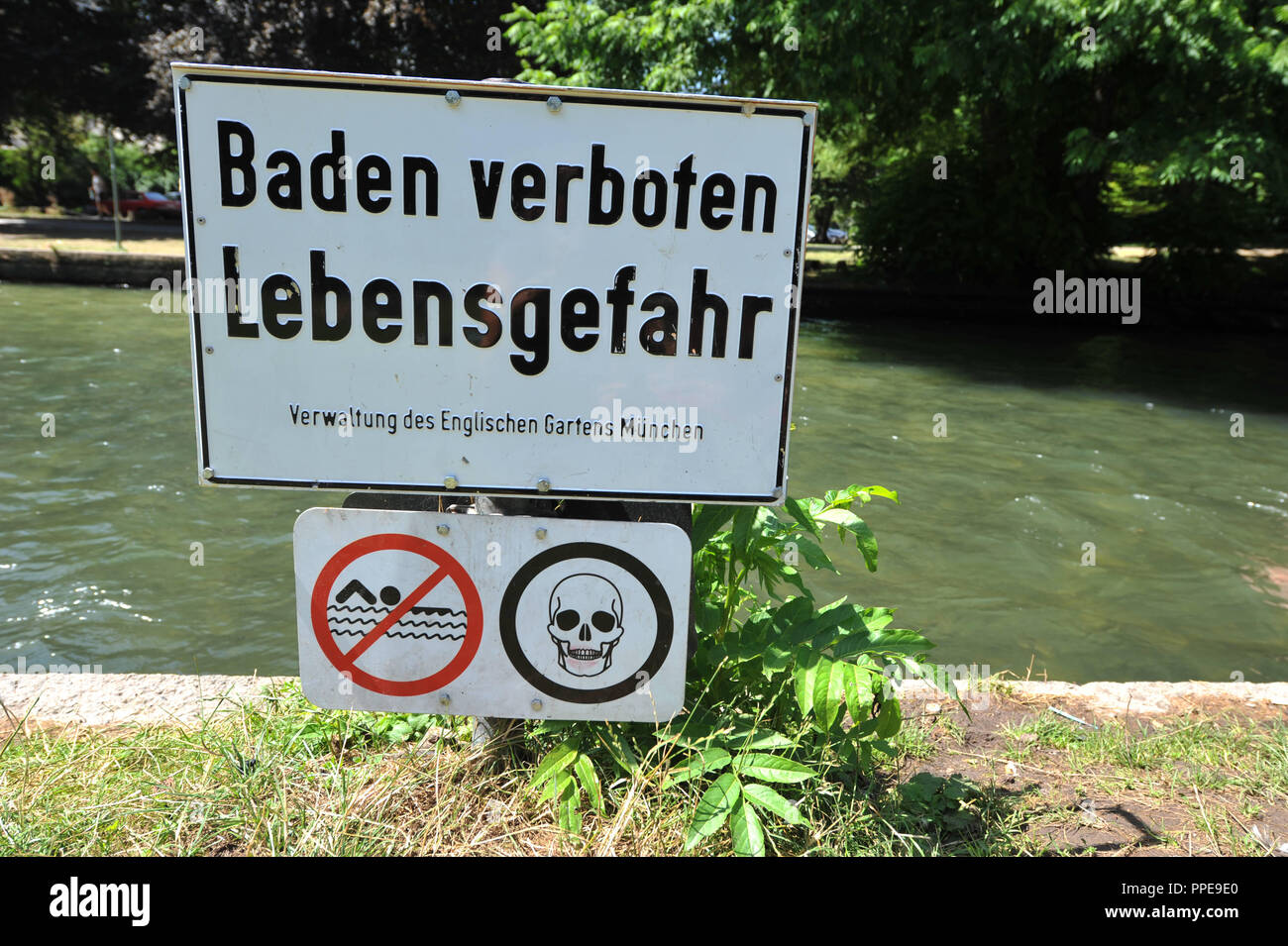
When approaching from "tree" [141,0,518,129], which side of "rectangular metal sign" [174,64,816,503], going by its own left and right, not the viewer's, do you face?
back

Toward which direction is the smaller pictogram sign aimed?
toward the camera

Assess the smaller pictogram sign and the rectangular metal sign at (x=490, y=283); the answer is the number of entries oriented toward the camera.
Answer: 2

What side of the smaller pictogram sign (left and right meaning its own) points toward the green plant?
left

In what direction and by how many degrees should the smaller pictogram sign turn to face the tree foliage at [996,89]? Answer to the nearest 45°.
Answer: approximately 135° to its left

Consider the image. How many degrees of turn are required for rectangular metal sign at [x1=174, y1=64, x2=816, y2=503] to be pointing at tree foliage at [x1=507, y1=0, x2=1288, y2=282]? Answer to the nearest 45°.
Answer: approximately 135° to its left

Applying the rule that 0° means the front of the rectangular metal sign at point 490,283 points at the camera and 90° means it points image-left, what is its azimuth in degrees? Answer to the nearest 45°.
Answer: approximately 0°
